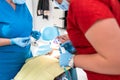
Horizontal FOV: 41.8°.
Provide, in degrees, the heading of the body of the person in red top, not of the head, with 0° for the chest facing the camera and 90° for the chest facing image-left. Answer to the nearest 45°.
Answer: approximately 90°

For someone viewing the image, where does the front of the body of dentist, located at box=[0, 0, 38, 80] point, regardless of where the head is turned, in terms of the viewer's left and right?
facing the viewer and to the right of the viewer

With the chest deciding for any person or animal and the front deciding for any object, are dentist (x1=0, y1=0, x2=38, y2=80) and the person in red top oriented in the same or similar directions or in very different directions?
very different directions

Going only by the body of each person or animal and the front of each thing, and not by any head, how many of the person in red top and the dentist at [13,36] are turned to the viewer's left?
1

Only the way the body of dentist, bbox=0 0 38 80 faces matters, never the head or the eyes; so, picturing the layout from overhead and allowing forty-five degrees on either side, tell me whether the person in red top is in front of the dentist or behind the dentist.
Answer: in front
